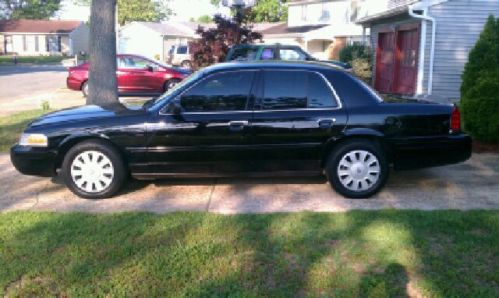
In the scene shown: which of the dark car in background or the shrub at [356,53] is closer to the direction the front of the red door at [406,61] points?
the dark car in background

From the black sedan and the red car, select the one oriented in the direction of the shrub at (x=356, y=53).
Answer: the red car

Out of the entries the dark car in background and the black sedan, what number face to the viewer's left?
1

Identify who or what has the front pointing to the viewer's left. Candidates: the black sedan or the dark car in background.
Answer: the black sedan

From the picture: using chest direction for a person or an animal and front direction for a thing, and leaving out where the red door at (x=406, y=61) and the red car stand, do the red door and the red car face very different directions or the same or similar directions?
very different directions

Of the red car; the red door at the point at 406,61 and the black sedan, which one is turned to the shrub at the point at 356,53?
the red car

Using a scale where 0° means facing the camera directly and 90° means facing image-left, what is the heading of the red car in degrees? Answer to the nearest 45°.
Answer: approximately 270°

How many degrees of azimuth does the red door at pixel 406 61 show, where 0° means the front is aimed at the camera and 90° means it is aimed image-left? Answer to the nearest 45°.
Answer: approximately 45°

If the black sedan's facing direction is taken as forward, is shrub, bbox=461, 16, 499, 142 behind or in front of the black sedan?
behind

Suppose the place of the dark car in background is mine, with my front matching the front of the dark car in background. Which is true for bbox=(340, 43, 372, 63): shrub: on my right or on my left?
on my left

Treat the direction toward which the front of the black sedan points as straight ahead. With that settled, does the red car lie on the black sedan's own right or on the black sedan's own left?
on the black sedan's own right

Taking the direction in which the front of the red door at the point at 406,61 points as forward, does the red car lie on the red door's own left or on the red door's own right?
on the red door's own right

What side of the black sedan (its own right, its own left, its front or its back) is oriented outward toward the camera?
left

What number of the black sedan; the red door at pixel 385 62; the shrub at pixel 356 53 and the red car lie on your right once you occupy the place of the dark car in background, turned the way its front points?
1
